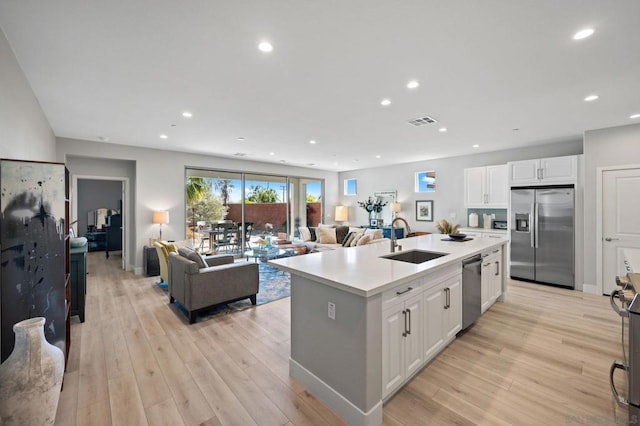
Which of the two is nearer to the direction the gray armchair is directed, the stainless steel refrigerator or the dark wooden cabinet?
the stainless steel refrigerator

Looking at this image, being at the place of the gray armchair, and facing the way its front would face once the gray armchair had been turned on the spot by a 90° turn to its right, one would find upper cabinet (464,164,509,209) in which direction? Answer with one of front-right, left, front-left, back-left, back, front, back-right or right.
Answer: front-left

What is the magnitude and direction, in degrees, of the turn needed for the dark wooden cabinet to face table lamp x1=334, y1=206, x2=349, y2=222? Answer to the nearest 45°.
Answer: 0° — it already faces it

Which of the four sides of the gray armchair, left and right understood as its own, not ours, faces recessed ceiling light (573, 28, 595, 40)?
right

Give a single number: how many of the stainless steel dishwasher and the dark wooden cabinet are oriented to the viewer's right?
2

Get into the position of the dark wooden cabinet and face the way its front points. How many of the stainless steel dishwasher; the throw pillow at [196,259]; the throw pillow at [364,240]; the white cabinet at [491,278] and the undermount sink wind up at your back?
0

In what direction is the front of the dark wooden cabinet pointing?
to the viewer's right

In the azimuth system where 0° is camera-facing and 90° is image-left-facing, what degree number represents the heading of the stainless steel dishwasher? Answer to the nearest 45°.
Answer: approximately 270°

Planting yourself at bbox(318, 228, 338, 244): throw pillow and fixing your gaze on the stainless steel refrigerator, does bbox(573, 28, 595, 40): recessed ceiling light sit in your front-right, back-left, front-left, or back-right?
front-right

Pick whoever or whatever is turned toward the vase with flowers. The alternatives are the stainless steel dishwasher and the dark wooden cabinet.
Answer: the dark wooden cabinet

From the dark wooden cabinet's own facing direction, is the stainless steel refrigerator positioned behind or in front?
in front

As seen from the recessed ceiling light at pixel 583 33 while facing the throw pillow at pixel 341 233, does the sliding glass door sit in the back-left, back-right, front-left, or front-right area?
front-left

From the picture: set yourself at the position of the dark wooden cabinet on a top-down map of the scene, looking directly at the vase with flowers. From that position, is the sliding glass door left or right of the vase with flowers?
left

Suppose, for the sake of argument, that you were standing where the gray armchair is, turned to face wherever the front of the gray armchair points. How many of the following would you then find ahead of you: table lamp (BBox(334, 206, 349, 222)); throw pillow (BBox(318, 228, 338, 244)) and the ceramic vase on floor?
2
